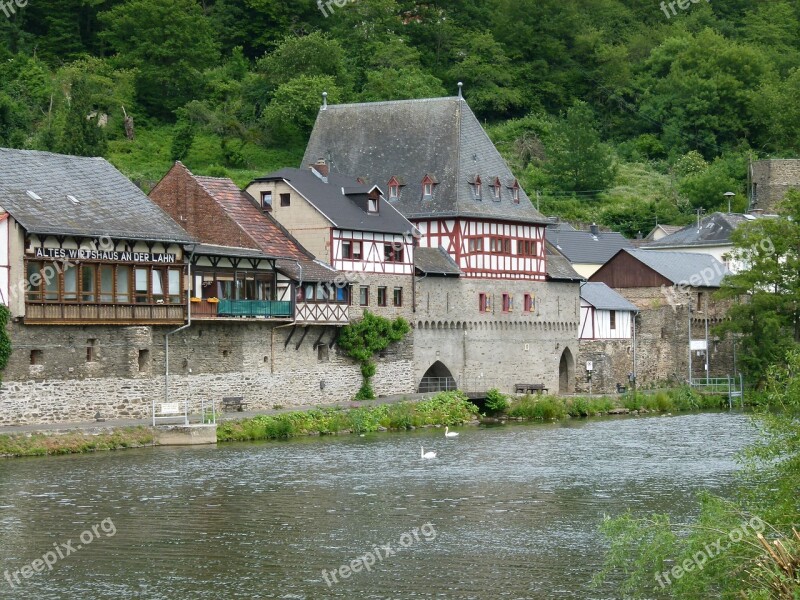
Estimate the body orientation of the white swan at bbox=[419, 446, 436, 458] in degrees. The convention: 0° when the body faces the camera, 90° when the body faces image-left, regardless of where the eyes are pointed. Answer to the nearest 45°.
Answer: approximately 90°
